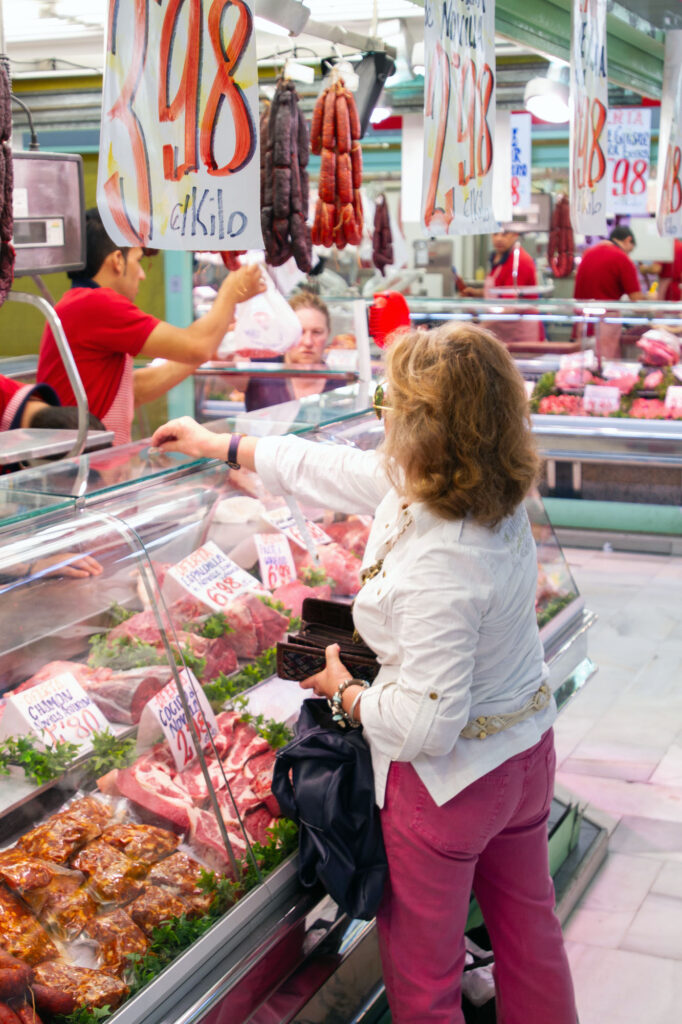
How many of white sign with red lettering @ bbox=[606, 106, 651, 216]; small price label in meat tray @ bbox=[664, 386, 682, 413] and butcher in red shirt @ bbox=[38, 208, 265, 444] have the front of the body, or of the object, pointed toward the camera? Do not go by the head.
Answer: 2

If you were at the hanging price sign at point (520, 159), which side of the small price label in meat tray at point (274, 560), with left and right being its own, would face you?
back

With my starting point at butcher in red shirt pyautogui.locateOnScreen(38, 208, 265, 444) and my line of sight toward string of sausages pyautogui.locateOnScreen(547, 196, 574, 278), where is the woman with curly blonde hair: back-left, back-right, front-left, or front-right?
back-right

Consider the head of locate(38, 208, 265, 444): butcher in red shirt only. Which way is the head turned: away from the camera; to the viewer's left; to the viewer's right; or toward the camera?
to the viewer's right

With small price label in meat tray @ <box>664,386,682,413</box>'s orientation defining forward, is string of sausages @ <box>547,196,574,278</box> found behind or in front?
behind

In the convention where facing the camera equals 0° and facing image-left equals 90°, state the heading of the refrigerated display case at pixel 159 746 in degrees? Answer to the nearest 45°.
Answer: approximately 315°

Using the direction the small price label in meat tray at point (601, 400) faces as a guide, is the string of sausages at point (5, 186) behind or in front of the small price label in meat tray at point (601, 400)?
in front

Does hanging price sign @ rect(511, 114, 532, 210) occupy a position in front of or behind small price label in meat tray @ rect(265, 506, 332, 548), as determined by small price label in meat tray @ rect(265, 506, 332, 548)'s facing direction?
behind

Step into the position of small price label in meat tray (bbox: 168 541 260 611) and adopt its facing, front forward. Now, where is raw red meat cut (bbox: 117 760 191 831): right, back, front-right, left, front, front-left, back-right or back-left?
front-right

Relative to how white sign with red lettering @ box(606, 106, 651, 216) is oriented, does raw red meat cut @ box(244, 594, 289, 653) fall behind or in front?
in front
